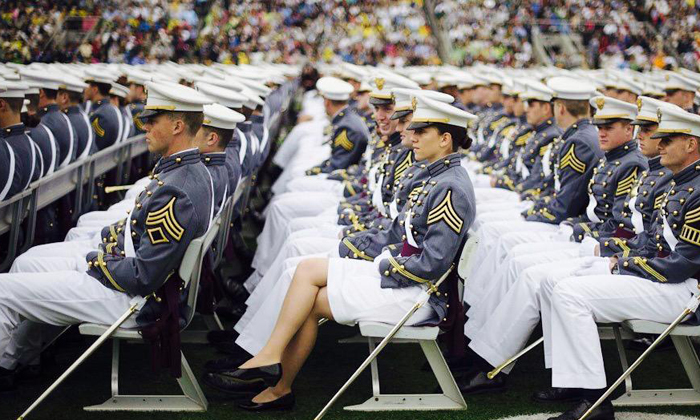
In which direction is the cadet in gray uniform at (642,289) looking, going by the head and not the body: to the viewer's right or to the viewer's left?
to the viewer's left

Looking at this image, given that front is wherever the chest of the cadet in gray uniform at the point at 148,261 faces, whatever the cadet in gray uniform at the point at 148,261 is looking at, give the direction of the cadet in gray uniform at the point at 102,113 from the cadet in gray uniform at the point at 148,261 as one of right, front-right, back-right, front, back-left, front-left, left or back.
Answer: right

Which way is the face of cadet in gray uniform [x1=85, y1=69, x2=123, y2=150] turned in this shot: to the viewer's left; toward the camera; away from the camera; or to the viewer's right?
to the viewer's left

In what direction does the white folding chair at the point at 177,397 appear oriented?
to the viewer's left

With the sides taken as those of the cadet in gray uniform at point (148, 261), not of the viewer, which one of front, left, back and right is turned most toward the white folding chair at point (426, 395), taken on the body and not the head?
back

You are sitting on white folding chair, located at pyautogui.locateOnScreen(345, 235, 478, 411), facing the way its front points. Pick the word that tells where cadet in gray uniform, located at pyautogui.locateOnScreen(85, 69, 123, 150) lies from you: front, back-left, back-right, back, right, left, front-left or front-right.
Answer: front-right

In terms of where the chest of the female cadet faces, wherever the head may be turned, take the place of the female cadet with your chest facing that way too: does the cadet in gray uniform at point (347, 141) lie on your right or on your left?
on your right

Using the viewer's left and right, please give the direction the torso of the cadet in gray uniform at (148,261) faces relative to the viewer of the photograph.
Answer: facing to the left of the viewer

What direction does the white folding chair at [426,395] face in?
to the viewer's left

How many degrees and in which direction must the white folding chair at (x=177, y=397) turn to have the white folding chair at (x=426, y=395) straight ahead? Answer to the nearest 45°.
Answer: approximately 180°

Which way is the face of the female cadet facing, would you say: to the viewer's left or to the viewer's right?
to the viewer's left

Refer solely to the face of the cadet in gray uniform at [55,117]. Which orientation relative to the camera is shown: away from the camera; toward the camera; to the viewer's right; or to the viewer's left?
to the viewer's left

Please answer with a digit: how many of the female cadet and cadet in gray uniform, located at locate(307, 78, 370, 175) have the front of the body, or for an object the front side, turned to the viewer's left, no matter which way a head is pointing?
2

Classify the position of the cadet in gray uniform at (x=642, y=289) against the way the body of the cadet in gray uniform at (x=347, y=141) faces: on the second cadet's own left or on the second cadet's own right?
on the second cadet's own left

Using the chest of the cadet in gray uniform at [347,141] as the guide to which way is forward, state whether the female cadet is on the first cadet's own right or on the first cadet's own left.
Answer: on the first cadet's own left

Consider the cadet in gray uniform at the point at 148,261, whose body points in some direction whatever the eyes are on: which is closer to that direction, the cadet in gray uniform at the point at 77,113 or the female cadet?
the cadet in gray uniform

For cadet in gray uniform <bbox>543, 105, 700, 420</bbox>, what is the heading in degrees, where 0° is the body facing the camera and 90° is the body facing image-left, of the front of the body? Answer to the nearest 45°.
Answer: approximately 90°
